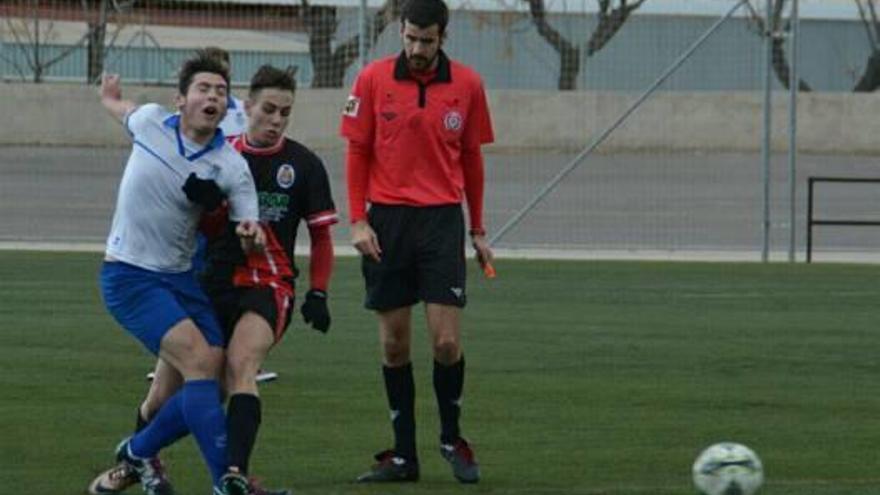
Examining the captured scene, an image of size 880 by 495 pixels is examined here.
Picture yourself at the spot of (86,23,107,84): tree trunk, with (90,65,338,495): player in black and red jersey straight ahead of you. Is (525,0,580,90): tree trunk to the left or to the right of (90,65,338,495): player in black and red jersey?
left

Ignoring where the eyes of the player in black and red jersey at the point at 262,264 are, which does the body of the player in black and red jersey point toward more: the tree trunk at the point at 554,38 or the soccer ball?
the soccer ball

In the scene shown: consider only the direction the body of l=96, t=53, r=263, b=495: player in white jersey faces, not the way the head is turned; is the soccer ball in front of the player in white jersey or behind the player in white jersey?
in front

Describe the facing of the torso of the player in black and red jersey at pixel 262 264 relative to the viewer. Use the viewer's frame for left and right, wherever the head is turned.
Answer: facing the viewer

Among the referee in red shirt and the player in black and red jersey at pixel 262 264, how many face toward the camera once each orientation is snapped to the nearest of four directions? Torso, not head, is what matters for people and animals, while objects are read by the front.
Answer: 2

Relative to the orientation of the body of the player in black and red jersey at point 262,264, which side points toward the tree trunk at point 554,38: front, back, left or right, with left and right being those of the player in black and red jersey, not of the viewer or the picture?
back

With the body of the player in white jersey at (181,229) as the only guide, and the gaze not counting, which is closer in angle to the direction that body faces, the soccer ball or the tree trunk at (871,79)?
the soccer ball

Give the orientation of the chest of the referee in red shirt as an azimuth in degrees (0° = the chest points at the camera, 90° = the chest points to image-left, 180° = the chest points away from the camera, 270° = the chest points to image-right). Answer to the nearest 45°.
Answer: approximately 0°

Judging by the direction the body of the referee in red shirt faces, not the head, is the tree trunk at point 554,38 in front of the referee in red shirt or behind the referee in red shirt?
behind
